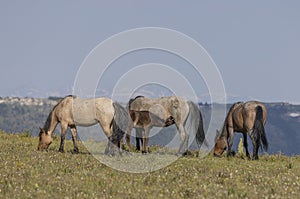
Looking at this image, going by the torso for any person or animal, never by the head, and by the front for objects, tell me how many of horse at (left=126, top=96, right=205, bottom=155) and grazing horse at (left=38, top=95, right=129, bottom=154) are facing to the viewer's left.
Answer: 2

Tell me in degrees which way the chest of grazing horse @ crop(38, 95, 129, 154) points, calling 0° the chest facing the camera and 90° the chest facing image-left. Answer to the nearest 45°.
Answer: approximately 90°

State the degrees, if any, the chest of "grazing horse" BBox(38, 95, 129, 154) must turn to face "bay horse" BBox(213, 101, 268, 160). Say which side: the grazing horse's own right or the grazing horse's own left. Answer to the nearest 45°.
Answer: approximately 180°

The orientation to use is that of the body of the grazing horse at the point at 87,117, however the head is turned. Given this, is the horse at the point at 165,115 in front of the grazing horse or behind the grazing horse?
behind

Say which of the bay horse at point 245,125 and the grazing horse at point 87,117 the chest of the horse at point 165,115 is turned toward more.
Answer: the grazing horse

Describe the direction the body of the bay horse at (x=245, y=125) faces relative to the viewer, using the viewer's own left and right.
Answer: facing away from the viewer and to the left of the viewer

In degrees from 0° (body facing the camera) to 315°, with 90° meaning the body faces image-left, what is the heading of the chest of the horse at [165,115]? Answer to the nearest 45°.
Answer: approximately 90°

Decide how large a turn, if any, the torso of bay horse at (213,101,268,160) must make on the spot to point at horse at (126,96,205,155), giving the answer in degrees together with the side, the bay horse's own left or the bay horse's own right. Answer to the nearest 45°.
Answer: approximately 45° to the bay horse's own left

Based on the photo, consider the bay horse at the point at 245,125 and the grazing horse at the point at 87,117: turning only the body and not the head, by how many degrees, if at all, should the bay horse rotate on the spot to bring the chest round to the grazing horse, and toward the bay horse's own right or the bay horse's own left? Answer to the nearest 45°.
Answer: approximately 45° to the bay horse's own left
